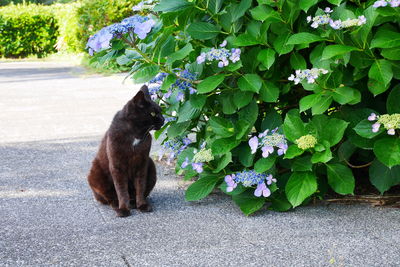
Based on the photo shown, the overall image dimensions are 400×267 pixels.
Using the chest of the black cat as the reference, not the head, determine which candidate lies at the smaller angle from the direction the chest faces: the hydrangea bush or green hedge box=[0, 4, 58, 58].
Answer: the hydrangea bush

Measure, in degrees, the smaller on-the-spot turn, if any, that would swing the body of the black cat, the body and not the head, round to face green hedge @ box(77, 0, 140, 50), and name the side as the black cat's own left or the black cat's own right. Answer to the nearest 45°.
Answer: approximately 135° to the black cat's own left

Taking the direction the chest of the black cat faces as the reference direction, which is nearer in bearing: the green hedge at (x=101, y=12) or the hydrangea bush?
the hydrangea bush

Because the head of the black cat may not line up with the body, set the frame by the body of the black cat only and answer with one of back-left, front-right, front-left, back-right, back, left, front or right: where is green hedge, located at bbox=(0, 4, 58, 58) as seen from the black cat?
back-left

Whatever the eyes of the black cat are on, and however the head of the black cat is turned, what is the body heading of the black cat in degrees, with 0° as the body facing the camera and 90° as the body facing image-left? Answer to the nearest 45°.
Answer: approximately 315°
